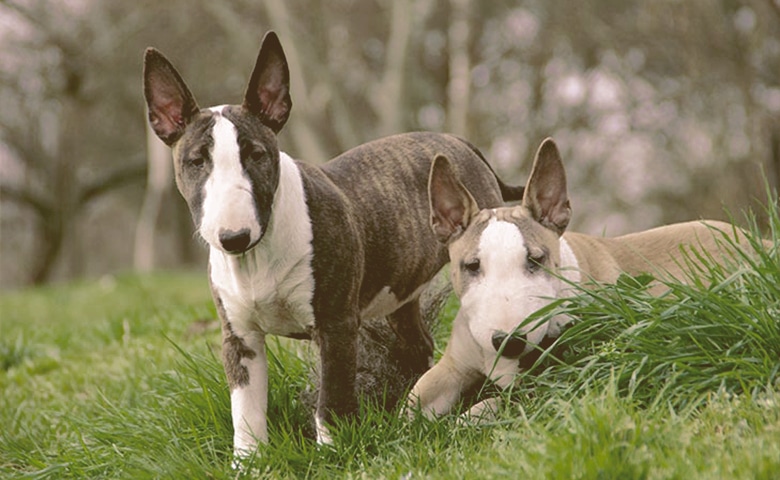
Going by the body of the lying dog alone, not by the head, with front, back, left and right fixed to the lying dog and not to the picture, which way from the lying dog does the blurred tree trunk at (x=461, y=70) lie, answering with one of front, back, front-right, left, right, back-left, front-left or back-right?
back-right

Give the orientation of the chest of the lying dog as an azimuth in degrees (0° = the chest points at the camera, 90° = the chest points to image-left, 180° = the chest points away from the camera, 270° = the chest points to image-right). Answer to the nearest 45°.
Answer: approximately 45°

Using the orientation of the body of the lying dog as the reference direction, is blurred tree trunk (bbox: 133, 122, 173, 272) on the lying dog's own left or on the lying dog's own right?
on the lying dog's own right

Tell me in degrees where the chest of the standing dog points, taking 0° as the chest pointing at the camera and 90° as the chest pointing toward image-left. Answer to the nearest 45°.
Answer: approximately 45°

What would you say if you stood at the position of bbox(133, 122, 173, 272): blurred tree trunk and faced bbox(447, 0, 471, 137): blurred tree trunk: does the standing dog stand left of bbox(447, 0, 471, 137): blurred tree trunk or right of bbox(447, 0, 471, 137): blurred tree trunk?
right

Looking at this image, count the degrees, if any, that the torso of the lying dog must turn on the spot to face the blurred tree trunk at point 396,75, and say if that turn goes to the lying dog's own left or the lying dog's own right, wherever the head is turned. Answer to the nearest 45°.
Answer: approximately 135° to the lying dog's own right

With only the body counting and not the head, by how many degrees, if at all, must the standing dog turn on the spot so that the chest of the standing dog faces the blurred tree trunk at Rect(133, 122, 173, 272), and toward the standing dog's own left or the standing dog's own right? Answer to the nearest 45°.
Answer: approximately 135° to the standing dog's own right

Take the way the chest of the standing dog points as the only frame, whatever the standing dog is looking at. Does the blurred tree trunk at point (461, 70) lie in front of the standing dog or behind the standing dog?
behind

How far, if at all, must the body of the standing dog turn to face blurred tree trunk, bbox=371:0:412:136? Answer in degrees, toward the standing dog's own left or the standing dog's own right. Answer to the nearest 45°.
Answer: approximately 135° to the standing dog's own right

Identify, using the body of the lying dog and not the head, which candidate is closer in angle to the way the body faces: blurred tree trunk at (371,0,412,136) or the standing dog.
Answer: the standing dog
